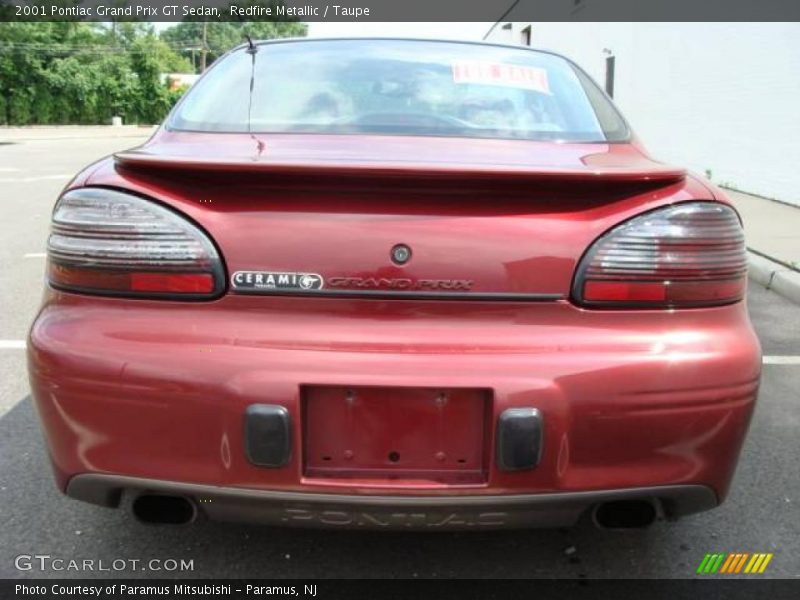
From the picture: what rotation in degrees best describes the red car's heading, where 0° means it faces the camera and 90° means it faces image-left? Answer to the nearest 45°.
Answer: approximately 180°

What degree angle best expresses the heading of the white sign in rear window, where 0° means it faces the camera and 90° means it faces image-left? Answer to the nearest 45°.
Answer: approximately 0°
